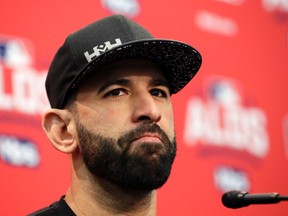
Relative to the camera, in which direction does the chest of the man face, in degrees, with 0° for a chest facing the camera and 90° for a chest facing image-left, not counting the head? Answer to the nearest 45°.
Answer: approximately 315°

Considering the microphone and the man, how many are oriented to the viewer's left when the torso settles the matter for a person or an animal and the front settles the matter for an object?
1

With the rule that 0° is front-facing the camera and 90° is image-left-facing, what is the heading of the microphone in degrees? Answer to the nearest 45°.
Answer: approximately 90°
